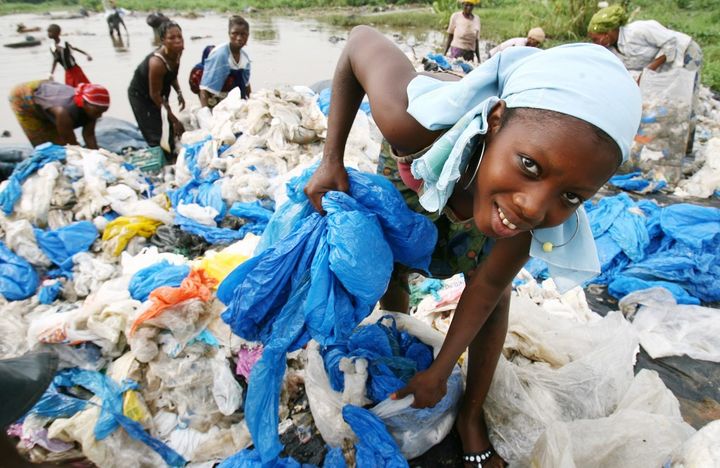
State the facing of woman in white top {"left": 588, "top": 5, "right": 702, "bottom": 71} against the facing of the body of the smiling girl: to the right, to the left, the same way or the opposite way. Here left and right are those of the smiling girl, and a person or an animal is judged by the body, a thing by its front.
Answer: to the right

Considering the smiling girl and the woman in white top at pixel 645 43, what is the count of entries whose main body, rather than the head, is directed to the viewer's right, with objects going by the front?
0

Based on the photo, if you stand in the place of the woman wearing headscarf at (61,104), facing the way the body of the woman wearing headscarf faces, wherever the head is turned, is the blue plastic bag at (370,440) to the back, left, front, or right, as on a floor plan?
right

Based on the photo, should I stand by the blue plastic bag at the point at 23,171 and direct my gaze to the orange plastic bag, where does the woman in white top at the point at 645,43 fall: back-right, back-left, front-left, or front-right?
front-left

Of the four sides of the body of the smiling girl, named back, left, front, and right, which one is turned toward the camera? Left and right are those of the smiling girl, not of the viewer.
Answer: front

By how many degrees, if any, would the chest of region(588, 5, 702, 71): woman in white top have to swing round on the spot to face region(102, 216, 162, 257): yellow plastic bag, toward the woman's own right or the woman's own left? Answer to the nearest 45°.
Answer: approximately 45° to the woman's own left

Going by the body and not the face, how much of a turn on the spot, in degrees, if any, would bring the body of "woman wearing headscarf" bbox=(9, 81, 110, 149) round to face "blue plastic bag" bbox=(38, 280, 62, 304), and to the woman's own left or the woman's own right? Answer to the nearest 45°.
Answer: approximately 90° to the woman's own right

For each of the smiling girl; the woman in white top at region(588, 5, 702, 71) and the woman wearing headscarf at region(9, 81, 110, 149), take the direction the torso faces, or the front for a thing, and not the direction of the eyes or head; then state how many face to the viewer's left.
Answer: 1

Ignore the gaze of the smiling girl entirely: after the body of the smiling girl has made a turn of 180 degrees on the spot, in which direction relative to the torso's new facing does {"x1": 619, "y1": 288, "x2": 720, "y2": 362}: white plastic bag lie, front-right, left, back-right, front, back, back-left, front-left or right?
front-right

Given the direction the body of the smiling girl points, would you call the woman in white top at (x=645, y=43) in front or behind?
behind

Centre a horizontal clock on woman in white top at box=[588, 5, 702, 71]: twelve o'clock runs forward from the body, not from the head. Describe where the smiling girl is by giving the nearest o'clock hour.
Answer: The smiling girl is roughly at 9 o'clock from the woman in white top.

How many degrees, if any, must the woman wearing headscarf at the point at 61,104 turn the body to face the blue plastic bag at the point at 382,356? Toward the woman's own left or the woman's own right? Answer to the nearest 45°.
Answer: approximately 90° to the woman's own right

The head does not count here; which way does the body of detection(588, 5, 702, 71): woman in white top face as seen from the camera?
to the viewer's left

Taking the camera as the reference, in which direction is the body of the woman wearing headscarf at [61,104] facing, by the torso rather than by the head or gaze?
to the viewer's right

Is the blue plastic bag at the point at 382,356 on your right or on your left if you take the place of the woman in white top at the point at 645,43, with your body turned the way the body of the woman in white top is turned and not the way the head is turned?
on your left
